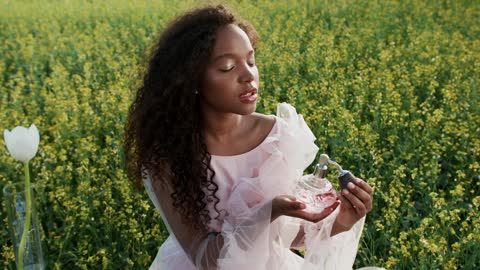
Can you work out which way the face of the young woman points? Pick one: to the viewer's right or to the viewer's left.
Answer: to the viewer's right

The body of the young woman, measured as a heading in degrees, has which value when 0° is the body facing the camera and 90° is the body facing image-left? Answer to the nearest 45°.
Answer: approximately 315°

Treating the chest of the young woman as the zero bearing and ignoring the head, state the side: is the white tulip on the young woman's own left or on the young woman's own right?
on the young woman's own right

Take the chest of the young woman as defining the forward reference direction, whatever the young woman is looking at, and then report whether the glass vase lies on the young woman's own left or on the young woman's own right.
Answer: on the young woman's own right
